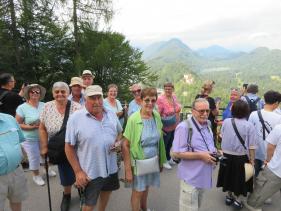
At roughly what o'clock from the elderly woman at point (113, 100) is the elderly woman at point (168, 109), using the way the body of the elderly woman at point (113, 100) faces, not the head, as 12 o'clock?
the elderly woman at point (168, 109) is roughly at 9 o'clock from the elderly woman at point (113, 100).

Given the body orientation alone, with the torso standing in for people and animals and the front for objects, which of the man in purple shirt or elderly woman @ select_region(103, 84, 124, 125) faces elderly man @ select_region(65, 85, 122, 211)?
the elderly woman

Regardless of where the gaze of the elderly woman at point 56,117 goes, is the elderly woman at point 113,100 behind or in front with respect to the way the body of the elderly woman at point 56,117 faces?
behind

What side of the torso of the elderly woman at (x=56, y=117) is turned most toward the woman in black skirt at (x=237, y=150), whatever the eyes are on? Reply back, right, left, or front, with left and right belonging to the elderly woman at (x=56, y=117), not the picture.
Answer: left

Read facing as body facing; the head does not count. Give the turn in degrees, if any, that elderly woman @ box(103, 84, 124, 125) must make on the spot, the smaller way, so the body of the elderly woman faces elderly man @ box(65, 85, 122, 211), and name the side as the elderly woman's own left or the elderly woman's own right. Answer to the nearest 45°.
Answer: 0° — they already face them

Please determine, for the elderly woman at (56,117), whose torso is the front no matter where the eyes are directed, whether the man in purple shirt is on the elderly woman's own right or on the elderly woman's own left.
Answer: on the elderly woman's own left

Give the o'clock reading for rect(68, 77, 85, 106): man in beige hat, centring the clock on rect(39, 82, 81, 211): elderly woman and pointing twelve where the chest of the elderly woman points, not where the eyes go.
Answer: The man in beige hat is roughly at 7 o'clock from the elderly woman.

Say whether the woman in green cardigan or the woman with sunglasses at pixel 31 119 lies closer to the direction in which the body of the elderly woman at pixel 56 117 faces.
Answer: the woman in green cardigan
